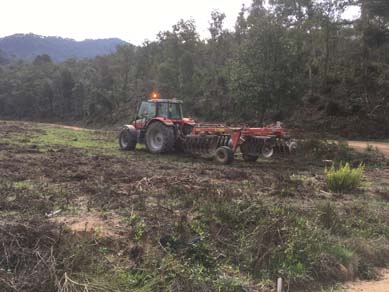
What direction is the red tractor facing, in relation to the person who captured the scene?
facing away from the viewer and to the left of the viewer
